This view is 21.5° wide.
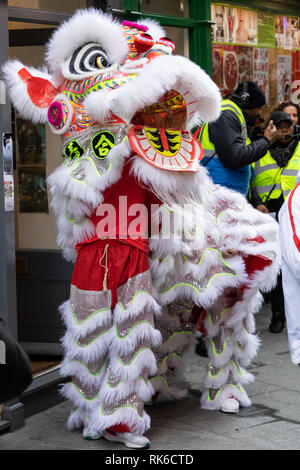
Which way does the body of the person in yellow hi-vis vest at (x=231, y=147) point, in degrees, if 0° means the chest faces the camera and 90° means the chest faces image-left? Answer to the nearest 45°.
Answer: approximately 270°

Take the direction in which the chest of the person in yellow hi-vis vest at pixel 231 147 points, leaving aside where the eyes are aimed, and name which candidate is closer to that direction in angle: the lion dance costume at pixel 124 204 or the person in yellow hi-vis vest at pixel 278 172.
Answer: the person in yellow hi-vis vest
